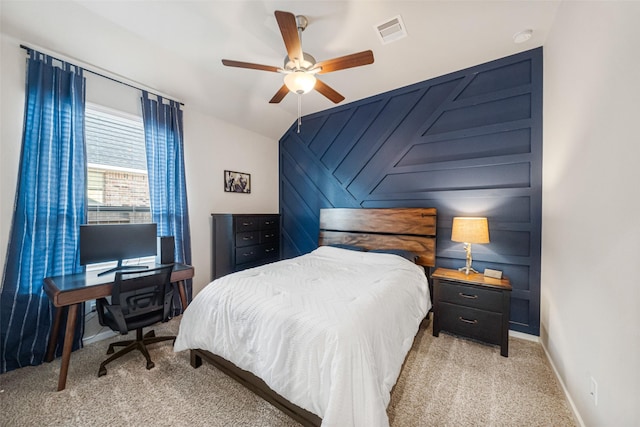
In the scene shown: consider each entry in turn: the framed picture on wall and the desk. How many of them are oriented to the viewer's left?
0

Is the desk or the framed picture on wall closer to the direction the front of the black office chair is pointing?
the desk

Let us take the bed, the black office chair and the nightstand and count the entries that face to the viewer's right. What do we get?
0

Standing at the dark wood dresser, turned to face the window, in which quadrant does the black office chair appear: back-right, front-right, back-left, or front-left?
front-left

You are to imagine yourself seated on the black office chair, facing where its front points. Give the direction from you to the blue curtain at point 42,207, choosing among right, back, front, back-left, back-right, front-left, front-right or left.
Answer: front

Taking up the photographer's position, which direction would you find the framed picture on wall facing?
facing the viewer and to the right of the viewer

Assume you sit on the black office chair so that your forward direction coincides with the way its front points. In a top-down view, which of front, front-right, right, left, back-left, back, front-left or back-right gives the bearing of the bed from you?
back

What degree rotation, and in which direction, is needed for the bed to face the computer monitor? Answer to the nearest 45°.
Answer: approximately 90° to its right

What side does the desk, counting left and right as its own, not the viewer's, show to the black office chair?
front

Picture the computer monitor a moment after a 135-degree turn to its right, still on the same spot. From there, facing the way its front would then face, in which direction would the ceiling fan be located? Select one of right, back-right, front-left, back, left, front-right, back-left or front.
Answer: back-left

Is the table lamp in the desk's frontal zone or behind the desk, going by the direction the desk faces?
frontal zone

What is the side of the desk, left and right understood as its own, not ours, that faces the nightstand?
front

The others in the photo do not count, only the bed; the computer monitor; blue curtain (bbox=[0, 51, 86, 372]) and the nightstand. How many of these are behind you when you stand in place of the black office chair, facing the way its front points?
2

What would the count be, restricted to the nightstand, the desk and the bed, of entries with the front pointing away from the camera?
0

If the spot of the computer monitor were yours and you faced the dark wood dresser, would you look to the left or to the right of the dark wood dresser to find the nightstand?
right
